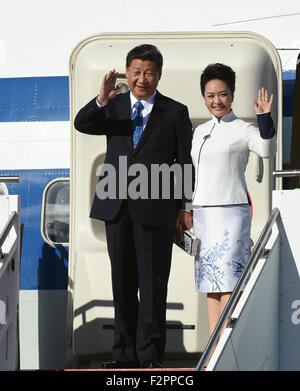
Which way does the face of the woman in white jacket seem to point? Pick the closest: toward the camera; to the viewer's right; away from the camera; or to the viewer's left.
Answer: toward the camera

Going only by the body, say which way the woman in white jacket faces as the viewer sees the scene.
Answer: toward the camera

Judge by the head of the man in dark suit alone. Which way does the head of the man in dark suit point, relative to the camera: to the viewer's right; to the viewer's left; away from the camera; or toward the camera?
toward the camera
